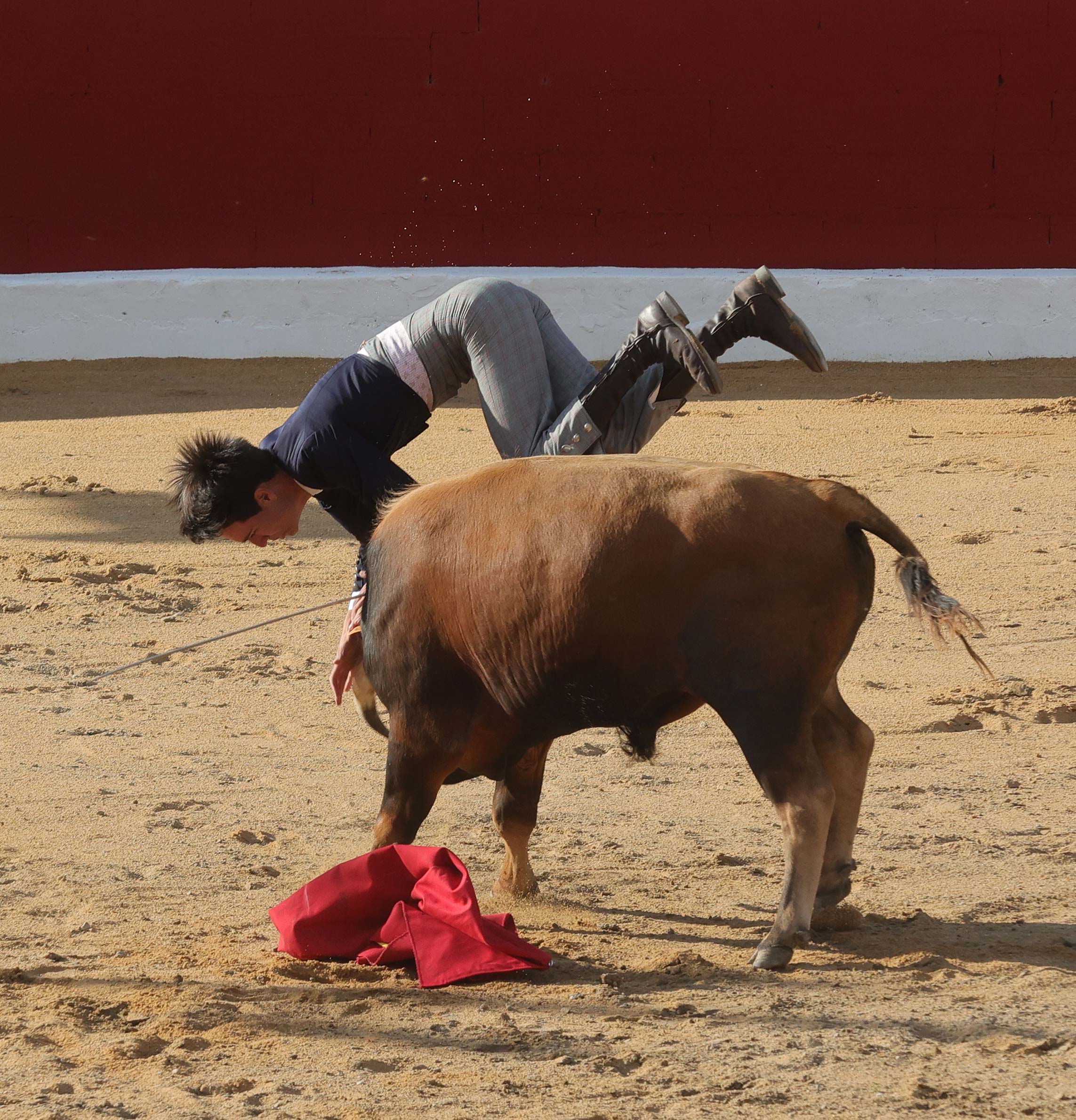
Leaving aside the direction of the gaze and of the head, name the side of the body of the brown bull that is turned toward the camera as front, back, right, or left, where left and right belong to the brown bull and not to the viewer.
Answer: left
